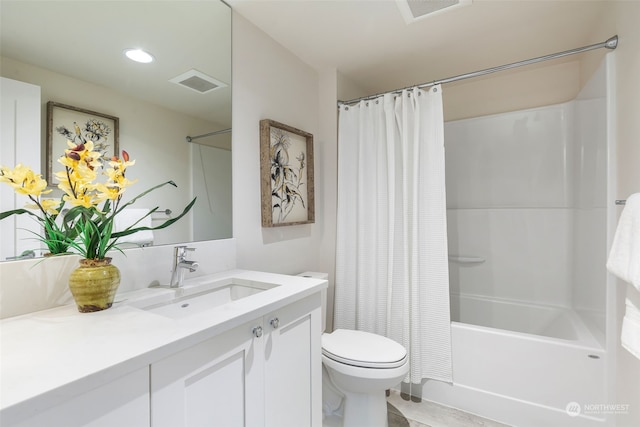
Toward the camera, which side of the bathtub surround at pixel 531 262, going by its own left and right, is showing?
front

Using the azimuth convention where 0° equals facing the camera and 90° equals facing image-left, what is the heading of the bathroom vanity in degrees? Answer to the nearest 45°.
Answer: approximately 315°

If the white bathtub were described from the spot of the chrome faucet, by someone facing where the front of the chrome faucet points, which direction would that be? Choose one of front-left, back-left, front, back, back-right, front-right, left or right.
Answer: front-left

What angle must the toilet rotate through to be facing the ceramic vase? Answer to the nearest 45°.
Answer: approximately 90° to its right

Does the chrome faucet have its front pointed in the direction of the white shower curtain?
no

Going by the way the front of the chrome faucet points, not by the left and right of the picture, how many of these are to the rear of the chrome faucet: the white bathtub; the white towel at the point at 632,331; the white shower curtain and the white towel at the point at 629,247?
0

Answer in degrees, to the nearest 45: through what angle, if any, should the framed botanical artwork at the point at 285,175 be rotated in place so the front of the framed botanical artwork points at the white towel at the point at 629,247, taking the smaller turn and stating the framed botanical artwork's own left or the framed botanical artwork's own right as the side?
0° — it already faces it

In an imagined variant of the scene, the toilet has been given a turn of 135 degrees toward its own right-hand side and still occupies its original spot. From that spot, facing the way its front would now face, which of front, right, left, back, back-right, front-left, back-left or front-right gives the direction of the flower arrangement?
front-left

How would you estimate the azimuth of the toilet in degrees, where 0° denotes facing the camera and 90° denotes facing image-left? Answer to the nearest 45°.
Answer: approximately 315°

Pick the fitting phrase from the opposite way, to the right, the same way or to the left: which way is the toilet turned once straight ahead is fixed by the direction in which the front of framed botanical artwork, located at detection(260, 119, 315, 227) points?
the same way

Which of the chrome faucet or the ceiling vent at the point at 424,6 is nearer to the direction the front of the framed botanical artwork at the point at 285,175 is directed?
the ceiling vent

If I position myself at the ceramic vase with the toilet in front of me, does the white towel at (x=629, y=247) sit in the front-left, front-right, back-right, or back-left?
front-right

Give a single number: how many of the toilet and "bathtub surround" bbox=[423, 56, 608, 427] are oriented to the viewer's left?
0

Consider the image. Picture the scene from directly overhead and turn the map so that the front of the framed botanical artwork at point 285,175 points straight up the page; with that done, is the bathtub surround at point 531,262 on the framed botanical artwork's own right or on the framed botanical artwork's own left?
on the framed botanical artwork's own left

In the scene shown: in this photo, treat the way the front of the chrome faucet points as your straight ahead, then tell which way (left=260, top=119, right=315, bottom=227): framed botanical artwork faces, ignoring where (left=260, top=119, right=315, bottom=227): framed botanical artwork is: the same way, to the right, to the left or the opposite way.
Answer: the same way

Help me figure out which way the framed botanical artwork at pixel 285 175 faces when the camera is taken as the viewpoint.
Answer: facing the viewer and to the right of the viewer
